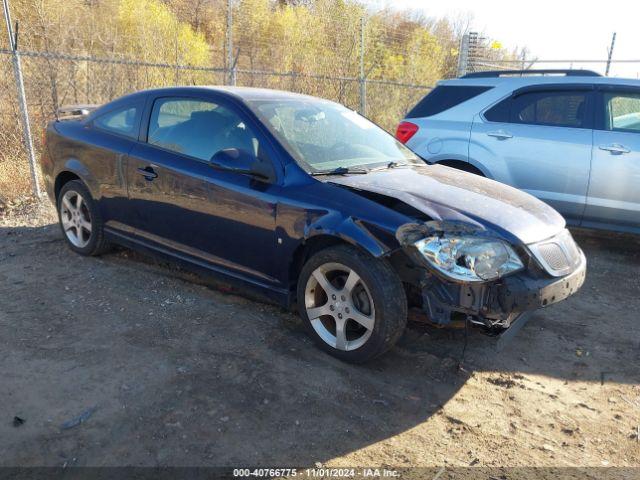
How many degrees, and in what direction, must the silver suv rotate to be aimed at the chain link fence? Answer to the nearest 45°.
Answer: approximately 135° to its left

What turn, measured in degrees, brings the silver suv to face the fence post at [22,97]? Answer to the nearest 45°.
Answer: approximately 180°

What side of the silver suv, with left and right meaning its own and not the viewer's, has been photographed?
right
